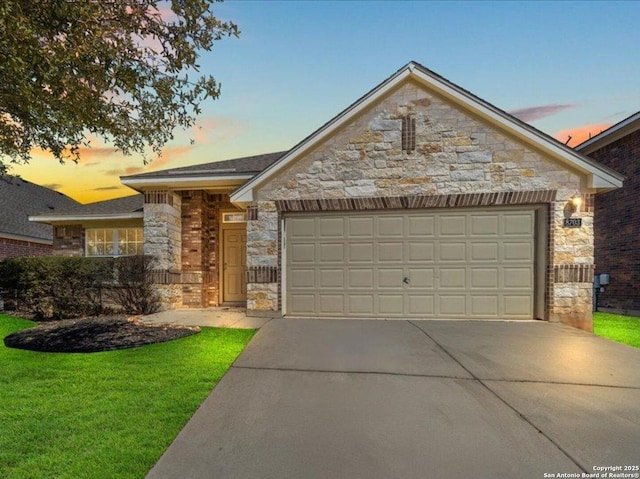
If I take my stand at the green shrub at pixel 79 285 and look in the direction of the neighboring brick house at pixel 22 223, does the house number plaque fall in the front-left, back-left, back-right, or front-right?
back-right

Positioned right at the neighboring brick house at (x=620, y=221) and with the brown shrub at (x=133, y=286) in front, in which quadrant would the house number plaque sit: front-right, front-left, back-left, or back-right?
front-left

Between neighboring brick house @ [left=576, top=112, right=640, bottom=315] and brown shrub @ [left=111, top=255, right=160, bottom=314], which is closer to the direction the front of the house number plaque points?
the brown shrub

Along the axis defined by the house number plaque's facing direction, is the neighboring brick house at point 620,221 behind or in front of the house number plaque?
behind

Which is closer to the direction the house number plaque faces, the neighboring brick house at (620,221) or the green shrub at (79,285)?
the green shrub

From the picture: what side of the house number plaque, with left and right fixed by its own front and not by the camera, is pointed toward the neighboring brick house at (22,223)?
right

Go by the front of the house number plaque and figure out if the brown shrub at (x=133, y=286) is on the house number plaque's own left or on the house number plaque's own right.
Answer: on the house number plaque's own right

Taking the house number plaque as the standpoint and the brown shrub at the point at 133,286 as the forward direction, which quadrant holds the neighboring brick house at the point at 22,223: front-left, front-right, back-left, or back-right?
front-right

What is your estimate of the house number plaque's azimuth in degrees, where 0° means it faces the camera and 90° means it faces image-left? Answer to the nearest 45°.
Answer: approximately 0°

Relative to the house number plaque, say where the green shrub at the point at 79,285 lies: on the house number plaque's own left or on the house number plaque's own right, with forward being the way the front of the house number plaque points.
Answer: on the house number plaque's own right
